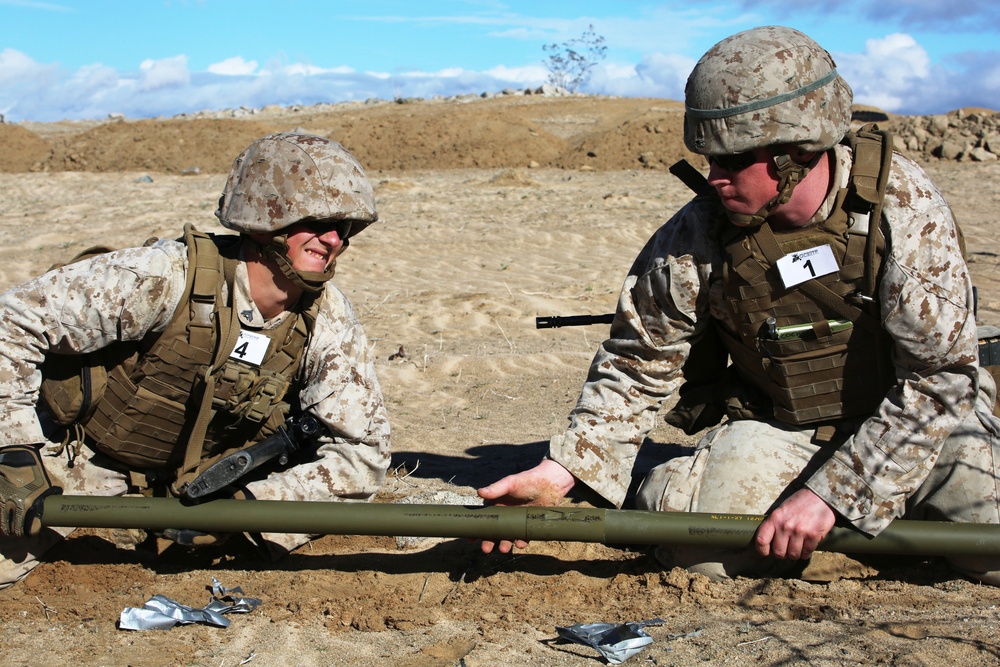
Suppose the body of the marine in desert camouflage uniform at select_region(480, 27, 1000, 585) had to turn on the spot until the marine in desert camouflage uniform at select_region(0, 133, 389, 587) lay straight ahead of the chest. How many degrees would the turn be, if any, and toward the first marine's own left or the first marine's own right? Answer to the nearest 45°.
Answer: approximately 45° to the first marine's own right

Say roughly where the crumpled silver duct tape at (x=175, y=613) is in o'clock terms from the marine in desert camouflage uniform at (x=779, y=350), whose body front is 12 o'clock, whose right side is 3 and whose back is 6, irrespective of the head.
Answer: The crumpled silver duct tape is roughly at 1 o'clock from the marine in desert camouflage uniform.

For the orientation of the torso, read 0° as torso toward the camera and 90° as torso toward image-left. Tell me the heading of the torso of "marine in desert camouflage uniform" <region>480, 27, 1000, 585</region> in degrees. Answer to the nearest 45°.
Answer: approximately 45°
